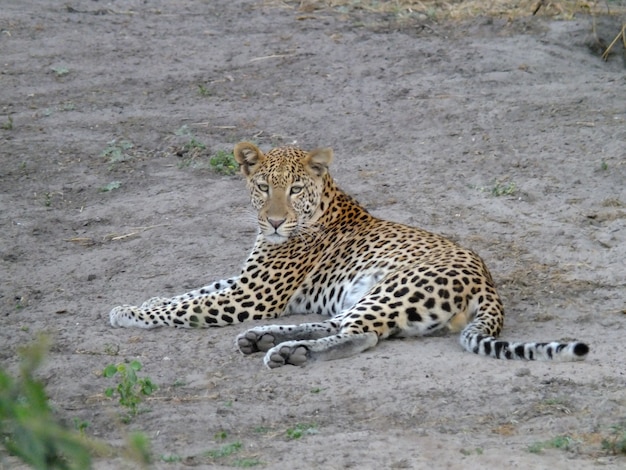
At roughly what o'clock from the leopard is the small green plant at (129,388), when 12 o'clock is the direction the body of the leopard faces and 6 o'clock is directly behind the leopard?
The small green plant is roughly at 10 o'clock from the leopard.

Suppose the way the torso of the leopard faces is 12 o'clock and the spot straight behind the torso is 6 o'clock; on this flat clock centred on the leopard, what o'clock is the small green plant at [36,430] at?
The small green plant is roughly at 9 o'clock from the leopard.

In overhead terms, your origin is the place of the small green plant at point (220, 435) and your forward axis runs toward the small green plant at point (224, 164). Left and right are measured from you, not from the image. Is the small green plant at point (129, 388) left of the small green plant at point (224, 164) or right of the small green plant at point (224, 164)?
left

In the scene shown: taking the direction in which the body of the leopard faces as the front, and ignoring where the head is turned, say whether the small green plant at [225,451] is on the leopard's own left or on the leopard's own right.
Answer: on the leopard's own left

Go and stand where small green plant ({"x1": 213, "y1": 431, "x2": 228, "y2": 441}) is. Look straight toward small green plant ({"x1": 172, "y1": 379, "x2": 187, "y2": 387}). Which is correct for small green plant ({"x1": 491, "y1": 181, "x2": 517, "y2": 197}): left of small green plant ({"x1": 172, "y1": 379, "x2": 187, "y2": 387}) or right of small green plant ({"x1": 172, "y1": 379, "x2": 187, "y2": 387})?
right

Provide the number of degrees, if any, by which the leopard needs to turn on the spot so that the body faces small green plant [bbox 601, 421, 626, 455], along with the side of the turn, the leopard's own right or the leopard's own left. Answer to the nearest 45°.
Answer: approximately 135° to the leopard's own left

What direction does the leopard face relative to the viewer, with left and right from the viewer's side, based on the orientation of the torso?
facing to the left of the viewer

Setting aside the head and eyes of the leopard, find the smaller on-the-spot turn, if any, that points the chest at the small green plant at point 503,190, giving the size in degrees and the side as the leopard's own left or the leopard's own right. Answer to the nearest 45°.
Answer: approximately 135° to the leopard's own right

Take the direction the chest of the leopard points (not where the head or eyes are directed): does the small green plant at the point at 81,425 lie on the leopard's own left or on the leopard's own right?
on the leopard's own left

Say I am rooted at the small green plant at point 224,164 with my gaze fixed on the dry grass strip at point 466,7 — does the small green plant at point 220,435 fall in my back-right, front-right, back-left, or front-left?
back-right

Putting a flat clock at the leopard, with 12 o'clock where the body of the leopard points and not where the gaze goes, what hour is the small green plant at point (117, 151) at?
The small green plant is roughly at 2 o'clock from the leopard.

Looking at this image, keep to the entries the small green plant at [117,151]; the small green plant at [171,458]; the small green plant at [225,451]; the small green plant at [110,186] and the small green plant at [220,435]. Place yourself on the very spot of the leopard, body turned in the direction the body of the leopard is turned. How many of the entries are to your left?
3
